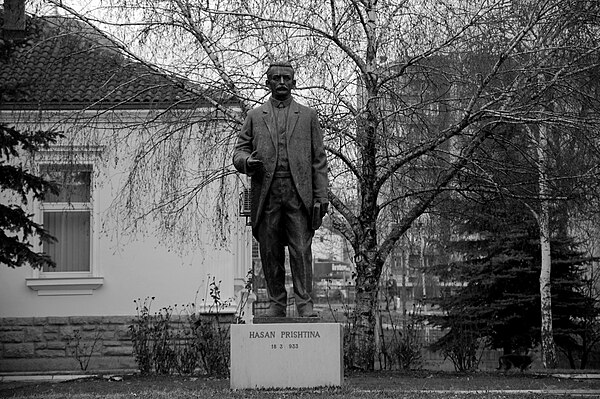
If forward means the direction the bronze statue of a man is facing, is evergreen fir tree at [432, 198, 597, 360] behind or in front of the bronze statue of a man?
behind

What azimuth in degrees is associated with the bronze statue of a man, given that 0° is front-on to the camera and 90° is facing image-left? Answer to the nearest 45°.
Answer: approximately 0°

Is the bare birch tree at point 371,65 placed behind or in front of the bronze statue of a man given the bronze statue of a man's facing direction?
behind

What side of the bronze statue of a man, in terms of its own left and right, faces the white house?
back
